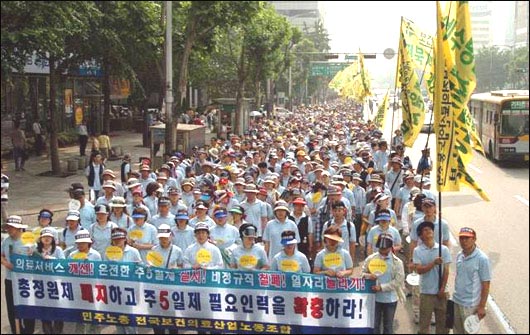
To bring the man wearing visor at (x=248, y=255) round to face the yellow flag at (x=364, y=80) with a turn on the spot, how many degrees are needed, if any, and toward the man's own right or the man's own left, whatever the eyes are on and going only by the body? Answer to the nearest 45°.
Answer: approximately 180°

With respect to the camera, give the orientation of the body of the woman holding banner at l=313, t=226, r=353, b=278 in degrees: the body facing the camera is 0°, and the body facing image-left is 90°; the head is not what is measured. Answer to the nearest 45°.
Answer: approximately 0°

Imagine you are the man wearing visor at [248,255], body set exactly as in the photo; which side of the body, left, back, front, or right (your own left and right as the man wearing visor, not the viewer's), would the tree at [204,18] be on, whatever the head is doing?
back

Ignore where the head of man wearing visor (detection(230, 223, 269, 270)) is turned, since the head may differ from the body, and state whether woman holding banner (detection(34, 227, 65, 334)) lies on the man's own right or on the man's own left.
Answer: on the man's own right

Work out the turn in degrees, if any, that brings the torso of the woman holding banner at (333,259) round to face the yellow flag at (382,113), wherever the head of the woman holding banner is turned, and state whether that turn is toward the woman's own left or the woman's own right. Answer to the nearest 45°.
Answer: approximately 180°

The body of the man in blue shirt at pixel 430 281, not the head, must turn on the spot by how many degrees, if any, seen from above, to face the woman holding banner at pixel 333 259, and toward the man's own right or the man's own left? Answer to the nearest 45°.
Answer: approximately 90° to the man's own right

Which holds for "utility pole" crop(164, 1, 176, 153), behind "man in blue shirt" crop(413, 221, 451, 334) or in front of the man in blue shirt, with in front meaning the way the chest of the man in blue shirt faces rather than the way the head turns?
behind

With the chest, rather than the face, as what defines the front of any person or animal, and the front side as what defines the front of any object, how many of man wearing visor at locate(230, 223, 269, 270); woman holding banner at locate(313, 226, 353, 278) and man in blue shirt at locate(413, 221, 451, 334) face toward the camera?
3

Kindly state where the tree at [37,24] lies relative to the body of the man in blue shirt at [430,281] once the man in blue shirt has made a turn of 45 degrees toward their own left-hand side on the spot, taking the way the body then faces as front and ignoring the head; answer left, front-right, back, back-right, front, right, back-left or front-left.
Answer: back

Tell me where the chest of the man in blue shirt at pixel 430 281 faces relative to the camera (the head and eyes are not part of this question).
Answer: toward the camera

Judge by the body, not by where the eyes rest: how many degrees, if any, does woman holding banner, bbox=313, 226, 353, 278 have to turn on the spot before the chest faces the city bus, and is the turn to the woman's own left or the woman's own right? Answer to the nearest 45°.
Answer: approximately 180°

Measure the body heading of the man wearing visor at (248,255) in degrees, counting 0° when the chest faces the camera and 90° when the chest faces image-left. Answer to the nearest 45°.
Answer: approximately 0°
